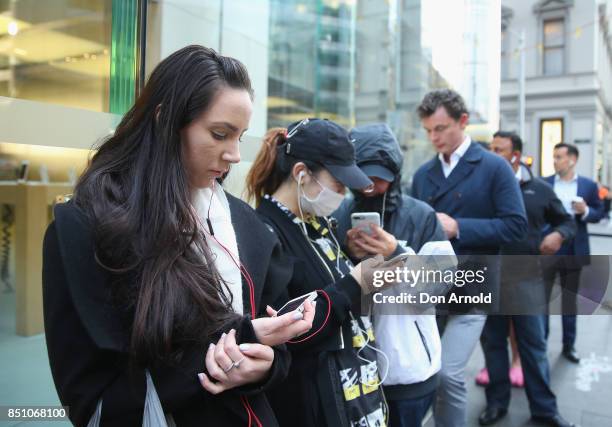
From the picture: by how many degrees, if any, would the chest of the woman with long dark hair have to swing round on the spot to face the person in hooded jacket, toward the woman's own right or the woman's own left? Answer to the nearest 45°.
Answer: approximately 90° to the woman's own left

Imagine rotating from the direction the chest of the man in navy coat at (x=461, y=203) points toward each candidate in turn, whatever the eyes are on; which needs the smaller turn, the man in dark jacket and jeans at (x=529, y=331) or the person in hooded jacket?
the person in hooded jacket

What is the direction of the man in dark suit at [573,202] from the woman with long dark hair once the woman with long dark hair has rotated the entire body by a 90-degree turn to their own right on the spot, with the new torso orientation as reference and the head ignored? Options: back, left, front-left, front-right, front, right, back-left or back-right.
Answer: back

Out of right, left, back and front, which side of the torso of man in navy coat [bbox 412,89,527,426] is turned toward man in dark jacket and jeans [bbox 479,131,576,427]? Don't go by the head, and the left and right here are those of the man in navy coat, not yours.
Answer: back

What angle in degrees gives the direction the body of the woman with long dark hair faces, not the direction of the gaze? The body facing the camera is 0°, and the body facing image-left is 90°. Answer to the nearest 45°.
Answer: approximately 315°

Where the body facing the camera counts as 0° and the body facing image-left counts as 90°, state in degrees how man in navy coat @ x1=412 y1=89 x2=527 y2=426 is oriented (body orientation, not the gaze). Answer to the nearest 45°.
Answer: approximately 45°

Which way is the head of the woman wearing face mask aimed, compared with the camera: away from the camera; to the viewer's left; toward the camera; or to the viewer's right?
to the viewer's right

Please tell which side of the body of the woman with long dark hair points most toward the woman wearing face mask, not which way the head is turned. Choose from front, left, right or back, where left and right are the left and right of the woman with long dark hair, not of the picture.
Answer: left

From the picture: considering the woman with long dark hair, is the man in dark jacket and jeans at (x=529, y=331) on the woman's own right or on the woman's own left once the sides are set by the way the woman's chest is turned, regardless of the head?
on the woman's own left

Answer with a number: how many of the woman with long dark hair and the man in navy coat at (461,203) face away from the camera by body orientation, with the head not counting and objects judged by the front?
0

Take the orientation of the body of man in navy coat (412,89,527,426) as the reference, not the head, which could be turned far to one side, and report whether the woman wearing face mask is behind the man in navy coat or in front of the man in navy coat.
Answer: in front

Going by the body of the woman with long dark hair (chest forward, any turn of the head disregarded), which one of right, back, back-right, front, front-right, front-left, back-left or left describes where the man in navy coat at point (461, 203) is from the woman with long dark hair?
left
